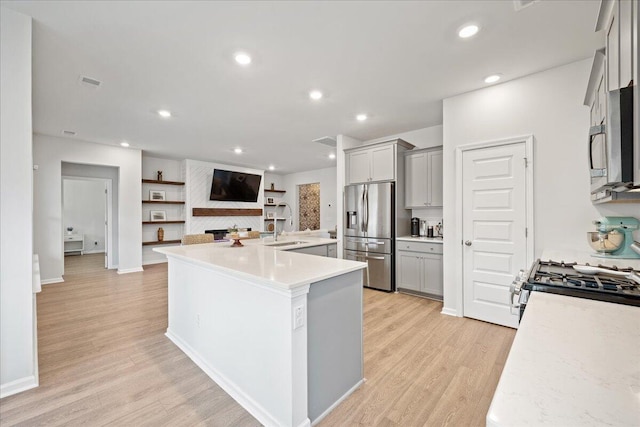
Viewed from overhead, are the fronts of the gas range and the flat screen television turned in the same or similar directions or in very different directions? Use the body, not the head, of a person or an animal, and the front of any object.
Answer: very different directions

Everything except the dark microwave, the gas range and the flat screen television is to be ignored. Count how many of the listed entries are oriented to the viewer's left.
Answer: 2

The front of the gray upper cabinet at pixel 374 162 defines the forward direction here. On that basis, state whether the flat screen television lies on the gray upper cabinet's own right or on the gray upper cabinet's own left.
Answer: on the gray upper cabinet's own right

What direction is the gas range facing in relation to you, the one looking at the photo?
facing to the left of the viewer

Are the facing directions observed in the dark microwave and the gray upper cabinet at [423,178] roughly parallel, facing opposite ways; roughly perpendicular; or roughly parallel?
roughly perpendicular

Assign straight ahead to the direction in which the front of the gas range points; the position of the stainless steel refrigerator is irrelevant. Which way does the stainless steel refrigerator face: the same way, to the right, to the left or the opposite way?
to the left

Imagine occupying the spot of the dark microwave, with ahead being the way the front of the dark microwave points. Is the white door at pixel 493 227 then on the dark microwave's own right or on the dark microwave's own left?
on the dark microwave's own right

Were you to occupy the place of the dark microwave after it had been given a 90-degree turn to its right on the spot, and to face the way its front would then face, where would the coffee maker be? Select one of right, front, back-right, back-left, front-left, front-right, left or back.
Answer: front-left
